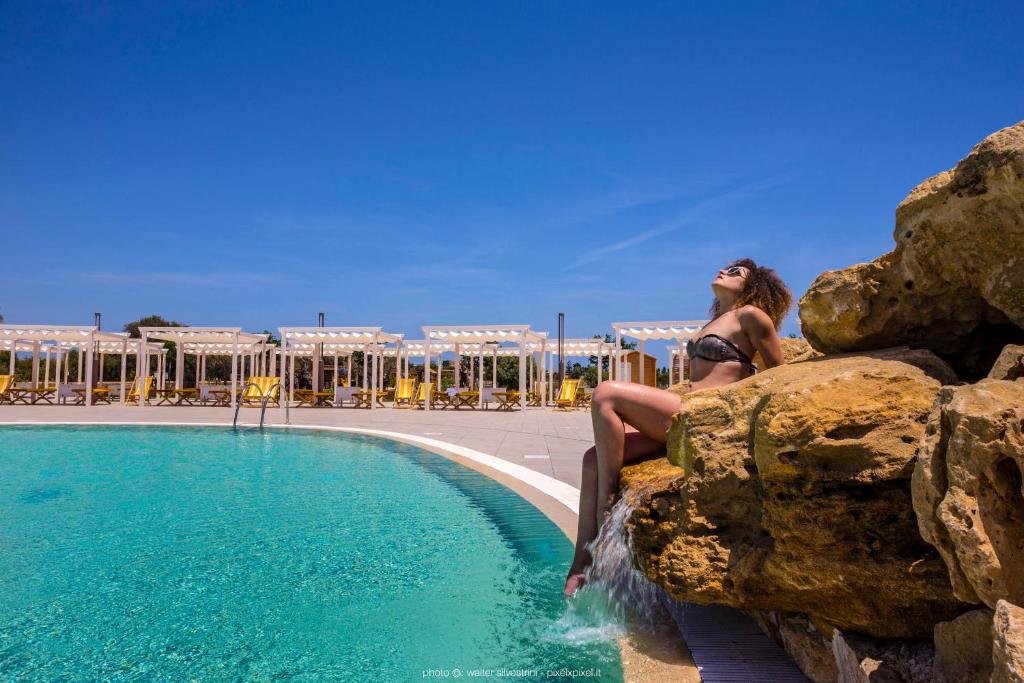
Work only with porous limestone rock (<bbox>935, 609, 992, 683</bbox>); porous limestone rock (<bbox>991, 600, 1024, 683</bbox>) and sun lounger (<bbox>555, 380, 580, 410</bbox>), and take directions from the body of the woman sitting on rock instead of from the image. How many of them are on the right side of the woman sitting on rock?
1

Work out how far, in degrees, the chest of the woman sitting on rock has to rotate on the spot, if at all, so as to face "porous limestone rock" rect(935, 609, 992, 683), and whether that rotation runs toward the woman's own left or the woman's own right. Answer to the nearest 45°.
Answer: approximately 135° to the woman's own left

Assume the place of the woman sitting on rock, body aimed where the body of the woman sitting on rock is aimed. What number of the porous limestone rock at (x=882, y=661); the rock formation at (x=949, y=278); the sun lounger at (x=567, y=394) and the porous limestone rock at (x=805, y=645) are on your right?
1

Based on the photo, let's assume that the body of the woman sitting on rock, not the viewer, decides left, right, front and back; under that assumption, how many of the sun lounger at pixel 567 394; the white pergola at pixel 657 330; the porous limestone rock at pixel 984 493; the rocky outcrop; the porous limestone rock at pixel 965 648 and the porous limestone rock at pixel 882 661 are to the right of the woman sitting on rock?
2

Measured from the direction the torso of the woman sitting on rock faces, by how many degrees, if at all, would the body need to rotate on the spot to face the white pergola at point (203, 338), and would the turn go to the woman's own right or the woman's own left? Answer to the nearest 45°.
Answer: approximately 45° to the woman's own right

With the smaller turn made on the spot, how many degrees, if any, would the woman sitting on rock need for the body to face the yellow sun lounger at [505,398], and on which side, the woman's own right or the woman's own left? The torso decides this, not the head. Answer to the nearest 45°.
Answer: approximately 90° to the woman's own right

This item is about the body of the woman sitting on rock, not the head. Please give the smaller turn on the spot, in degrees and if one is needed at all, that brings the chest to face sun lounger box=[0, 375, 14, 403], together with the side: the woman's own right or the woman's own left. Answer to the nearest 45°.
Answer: approximately 45° to the woman's own right

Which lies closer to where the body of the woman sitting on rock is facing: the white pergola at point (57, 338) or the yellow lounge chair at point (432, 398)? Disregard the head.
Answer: the white pergola

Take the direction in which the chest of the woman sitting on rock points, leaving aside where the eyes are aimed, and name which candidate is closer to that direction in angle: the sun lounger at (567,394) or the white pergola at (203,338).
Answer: the white pergola

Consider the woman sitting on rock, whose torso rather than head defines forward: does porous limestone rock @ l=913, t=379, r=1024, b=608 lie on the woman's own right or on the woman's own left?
on the woman's own left

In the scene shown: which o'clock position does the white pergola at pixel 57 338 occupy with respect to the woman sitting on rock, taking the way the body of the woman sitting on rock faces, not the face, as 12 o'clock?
The white pergola is roughly at 1 o'clock from the woman sitting on rock.

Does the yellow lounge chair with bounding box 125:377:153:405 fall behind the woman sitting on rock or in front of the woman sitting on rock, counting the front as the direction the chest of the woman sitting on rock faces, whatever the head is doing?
in front

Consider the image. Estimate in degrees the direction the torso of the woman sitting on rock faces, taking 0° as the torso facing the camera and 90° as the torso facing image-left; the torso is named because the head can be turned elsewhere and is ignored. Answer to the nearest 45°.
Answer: approximately 90°

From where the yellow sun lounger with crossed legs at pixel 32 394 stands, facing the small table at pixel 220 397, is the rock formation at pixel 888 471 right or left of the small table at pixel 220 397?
right

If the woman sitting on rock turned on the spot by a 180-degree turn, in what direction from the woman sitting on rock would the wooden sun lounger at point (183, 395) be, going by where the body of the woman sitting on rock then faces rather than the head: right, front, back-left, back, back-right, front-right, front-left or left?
back-left

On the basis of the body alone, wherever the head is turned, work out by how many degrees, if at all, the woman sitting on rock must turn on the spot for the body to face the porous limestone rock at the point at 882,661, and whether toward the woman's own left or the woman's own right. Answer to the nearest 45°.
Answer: approximately 135° to the woman's own left

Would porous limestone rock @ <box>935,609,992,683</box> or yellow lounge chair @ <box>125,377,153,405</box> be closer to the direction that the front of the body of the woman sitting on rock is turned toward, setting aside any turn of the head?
the yellow lounge chair
